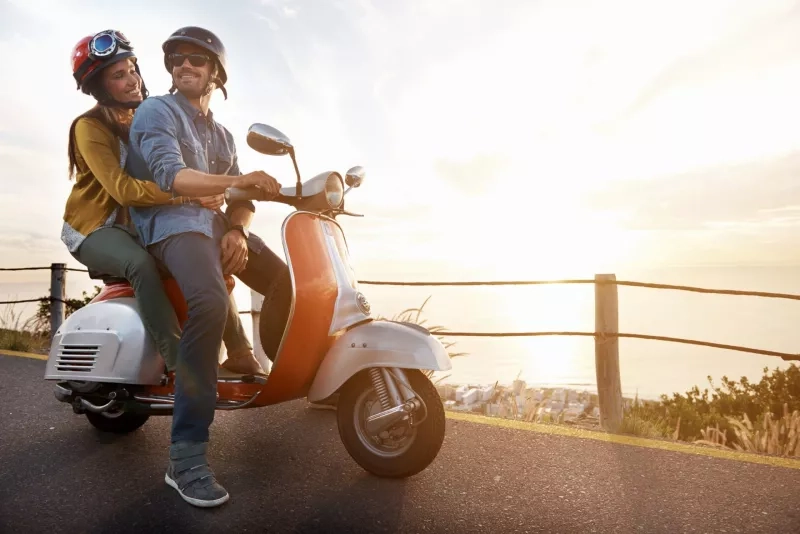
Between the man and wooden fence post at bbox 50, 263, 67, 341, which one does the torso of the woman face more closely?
the man

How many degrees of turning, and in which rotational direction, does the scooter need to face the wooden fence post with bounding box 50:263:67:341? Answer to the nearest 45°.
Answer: approximately 180°

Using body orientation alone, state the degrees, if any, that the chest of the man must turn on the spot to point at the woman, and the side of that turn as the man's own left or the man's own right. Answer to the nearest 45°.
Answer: approximately 180°

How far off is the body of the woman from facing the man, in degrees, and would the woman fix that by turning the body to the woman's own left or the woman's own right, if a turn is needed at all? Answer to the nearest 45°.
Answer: approximately 45° to the woman's own right

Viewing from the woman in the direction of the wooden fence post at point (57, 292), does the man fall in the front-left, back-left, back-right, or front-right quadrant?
back-right

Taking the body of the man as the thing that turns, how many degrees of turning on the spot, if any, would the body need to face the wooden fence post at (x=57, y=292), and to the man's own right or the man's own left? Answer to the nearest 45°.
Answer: approximately 135° to the man's own left

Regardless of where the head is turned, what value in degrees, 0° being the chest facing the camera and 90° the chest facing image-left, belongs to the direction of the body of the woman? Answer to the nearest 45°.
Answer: approximately 270°
